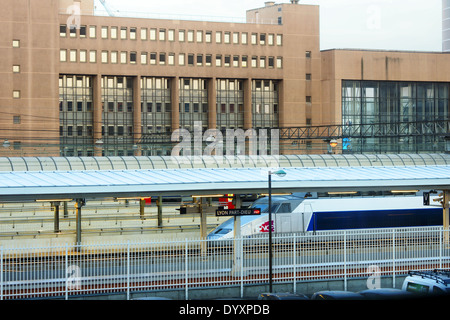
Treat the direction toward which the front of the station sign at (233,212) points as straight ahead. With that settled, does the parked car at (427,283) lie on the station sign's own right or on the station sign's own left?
on the station sign's own left

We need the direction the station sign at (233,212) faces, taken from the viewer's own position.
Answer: facing the viewer

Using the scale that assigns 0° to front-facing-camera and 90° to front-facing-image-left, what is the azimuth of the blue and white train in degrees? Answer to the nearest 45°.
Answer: approximately 90°

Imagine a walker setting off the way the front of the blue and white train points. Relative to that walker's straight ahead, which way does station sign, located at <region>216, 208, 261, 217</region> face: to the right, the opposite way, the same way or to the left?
to the left

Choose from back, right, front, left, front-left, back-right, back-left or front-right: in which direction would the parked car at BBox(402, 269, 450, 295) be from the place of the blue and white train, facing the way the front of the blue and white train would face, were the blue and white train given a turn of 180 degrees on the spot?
right

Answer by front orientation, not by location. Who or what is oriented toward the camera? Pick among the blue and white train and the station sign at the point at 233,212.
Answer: the station sign
